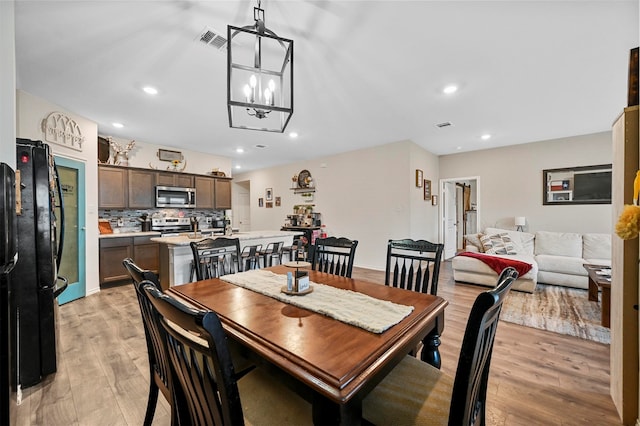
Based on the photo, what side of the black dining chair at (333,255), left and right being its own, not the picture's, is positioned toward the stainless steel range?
right

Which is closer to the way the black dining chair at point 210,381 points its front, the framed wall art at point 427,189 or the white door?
the framed wall art

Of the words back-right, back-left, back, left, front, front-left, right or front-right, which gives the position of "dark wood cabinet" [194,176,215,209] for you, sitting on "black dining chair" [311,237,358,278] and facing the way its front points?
right

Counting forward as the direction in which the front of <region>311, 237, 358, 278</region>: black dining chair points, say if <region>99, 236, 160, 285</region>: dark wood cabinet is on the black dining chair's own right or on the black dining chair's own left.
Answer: on the black dining chair's own right

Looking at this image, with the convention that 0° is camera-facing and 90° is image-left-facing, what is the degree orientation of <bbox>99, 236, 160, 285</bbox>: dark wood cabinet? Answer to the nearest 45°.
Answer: approximately 315°

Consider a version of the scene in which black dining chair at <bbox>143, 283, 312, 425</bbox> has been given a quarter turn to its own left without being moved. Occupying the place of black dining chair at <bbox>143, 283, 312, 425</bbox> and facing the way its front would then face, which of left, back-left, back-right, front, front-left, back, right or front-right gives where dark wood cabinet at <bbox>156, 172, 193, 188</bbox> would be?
front-right

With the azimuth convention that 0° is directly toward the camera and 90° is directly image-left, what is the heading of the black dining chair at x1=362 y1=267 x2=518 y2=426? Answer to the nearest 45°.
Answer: approximately 135°

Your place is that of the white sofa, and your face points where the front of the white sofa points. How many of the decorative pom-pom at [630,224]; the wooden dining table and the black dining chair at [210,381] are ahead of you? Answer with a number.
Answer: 3

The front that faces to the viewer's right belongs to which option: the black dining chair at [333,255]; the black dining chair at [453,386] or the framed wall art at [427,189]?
the framed wall art

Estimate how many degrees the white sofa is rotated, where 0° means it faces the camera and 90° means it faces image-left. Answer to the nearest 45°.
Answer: approximately 0°
